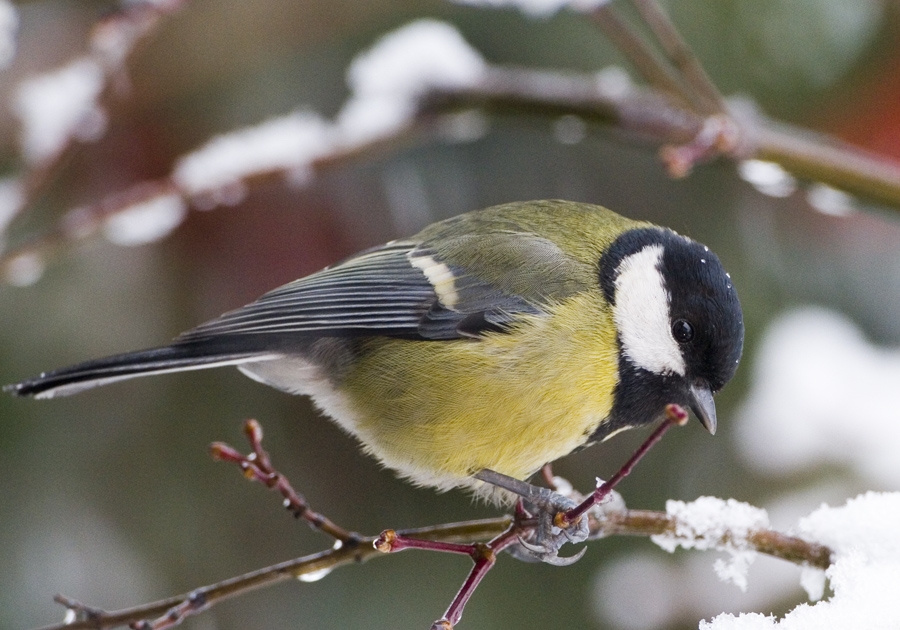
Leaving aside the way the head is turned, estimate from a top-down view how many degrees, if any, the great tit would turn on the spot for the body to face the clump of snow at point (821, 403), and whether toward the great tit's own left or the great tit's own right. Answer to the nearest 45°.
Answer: approximately 45° to the great tit's own left

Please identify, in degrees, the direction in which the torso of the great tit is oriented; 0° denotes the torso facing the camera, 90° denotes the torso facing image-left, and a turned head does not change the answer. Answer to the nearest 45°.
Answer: approximately 270°
